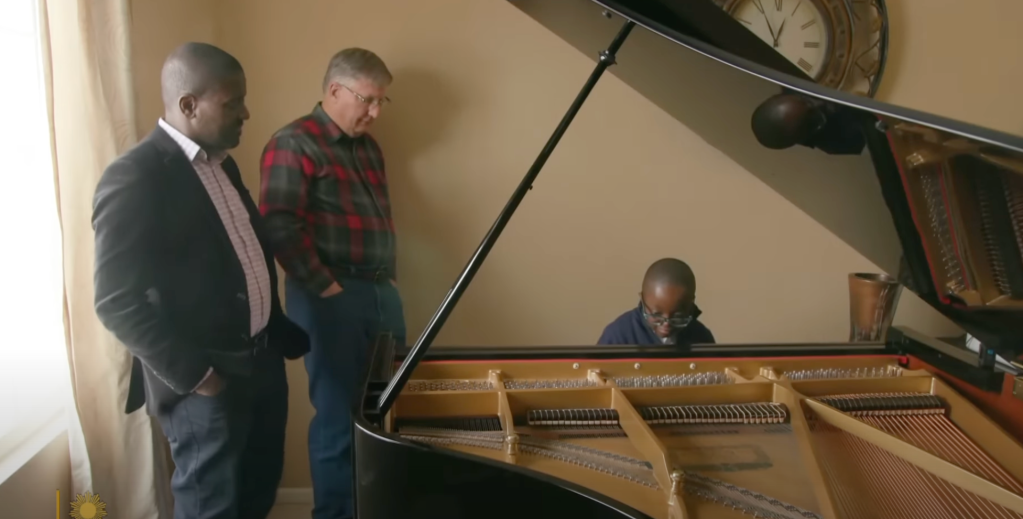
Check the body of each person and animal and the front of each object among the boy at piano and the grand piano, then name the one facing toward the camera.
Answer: the boy at piano

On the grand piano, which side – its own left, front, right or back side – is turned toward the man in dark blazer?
left

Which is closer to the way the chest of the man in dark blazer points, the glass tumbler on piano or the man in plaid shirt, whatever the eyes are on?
the glass tumbler on piano

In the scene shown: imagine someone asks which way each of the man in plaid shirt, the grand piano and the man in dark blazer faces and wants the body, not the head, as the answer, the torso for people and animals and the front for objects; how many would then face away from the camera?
1

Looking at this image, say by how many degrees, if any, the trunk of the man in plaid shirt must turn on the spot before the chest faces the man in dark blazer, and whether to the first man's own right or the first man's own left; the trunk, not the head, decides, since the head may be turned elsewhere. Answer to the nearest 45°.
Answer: approximately 45° to the first man's own right

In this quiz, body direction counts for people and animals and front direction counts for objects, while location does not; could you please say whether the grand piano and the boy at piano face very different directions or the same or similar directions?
very different directions

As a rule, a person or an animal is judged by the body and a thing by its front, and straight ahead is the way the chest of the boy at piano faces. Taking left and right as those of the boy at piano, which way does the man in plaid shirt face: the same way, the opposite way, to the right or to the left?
to the left

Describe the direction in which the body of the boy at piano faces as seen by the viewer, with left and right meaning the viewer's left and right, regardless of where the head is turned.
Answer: facing the viewer

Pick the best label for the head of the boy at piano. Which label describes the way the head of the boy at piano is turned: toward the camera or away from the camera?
toward the camera

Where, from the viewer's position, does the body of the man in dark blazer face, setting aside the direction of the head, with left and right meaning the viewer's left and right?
facing the viewer and to the right of the viewer

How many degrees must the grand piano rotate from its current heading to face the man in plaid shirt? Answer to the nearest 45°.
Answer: approximately 90° to its left

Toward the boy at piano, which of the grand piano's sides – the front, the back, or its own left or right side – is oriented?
front

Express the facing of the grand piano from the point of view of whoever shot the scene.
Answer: facing away from the viewer

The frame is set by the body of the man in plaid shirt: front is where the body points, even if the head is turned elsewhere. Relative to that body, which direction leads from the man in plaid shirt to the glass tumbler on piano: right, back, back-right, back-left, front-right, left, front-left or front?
front-left
